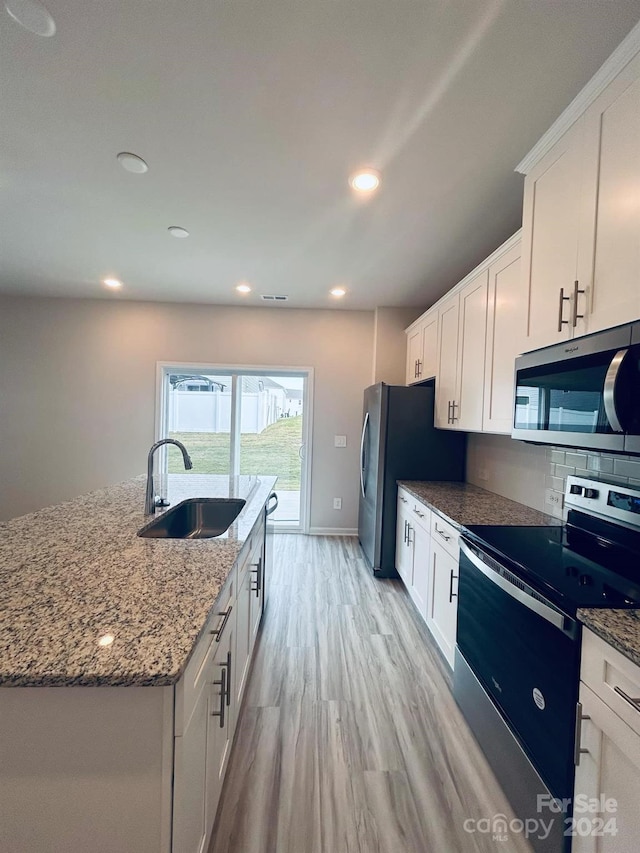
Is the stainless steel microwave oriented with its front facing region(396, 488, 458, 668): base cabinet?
no

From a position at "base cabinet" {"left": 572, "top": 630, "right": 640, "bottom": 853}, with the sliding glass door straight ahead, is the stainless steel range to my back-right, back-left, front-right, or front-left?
front-right

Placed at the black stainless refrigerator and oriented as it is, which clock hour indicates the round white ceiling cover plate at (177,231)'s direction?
The round white ceiling cover plate is roughly at 11 o'clock from the black stainless refrigerator.

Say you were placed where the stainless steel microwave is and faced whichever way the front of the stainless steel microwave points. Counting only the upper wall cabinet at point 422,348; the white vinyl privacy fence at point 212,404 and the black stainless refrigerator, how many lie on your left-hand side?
0

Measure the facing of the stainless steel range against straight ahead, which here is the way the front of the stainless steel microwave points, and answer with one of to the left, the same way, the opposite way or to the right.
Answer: the same way

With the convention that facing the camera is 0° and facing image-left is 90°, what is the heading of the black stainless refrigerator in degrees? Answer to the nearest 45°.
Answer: approximately 90°

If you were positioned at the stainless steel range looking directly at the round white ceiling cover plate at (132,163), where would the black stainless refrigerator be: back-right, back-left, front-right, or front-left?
front-right

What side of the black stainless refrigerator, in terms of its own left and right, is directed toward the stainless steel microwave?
left

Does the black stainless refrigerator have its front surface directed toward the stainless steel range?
no

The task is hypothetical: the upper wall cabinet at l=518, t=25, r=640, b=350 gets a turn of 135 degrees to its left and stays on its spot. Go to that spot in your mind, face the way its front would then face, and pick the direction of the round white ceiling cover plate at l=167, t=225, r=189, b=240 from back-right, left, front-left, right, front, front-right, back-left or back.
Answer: back

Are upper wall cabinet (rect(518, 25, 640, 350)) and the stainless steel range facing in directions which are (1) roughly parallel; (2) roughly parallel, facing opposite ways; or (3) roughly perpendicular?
roughly parallel

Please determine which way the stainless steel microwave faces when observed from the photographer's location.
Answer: facing the viewer and to the left of the viewer

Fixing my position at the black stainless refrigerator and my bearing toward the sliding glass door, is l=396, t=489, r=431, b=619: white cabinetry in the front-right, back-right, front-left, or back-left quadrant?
back-left
